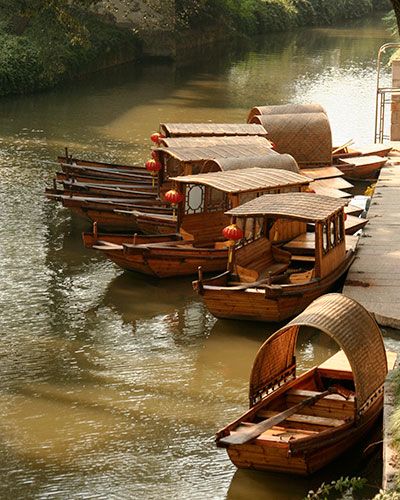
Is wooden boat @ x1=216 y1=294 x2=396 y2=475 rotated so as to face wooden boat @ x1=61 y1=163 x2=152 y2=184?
no

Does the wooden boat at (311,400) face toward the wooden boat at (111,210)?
no
